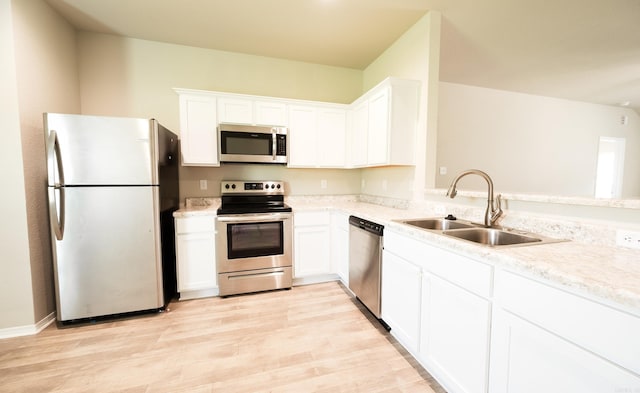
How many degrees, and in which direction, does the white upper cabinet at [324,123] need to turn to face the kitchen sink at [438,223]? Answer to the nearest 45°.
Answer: approximately 45° to its left

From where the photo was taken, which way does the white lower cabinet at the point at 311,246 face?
toward the camera

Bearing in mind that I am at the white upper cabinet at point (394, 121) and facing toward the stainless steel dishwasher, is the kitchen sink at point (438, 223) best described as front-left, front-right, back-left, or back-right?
front-left

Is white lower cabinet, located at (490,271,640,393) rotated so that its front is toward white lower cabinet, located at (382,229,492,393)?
no

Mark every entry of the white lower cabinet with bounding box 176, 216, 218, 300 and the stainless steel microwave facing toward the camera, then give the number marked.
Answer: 2

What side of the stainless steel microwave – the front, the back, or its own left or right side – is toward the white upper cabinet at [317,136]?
left

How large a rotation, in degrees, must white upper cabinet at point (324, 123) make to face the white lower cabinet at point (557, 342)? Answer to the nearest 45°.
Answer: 0° — it already faces it

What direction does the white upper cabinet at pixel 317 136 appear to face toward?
toward the camera

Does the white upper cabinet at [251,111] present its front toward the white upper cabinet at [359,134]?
no

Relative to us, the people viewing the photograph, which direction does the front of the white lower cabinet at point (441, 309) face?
facing the viewer and to the left of the viewer

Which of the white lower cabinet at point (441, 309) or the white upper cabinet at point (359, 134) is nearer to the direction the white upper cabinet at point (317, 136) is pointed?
the white lower cabinet

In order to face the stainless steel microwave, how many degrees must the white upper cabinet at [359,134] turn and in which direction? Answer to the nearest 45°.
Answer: approximately 45° to its right

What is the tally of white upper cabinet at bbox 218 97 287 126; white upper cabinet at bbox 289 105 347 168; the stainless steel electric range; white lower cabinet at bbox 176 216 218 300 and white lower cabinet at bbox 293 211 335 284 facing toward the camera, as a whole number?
5

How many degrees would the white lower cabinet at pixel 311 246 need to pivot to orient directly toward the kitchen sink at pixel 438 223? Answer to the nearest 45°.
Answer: approximately 45° to its left

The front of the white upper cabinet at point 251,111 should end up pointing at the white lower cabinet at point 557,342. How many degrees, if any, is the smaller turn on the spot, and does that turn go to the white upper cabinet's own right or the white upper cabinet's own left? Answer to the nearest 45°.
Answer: approximately 45° to the white upper cabinet's own left

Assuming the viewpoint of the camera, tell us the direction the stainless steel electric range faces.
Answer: facing the viewer
